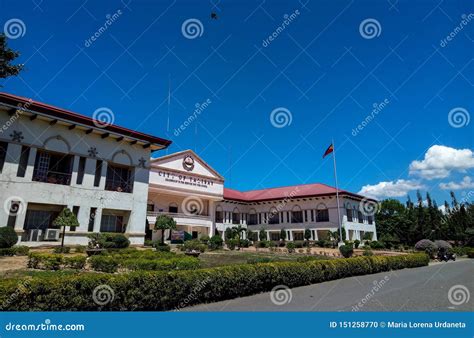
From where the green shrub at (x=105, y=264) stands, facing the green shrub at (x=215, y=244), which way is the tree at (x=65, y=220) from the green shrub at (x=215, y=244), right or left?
left

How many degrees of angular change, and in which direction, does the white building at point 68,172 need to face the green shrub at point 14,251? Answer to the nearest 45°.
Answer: approximately 45° to its right

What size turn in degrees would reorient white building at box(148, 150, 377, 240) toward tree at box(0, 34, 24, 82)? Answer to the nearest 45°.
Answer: approximately 45° to its right

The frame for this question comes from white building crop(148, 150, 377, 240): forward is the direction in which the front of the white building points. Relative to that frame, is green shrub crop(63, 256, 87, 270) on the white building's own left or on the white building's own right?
on the white building's own right

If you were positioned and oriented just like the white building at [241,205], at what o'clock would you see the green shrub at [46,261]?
The green shrub is roughly at 2 o'clock from the white building.

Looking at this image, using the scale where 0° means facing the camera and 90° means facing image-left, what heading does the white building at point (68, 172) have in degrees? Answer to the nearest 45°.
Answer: approximately 315°

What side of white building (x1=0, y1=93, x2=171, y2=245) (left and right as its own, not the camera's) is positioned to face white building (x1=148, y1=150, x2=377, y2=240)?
left

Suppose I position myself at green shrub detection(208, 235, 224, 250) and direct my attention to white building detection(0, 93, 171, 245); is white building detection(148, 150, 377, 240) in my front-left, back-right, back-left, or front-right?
back-right

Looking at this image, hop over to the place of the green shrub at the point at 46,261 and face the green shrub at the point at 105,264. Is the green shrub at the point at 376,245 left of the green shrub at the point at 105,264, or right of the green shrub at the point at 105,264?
left

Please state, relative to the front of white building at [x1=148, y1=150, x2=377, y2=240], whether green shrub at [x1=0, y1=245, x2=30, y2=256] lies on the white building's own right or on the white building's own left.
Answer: on the white building's own right

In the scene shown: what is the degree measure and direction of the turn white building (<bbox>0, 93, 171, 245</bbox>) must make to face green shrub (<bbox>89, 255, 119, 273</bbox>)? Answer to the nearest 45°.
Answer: approximately 45° to its right

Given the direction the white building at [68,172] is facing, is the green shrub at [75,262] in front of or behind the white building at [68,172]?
in front

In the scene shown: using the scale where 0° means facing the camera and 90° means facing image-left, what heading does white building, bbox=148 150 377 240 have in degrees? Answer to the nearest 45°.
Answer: approximately 315°
